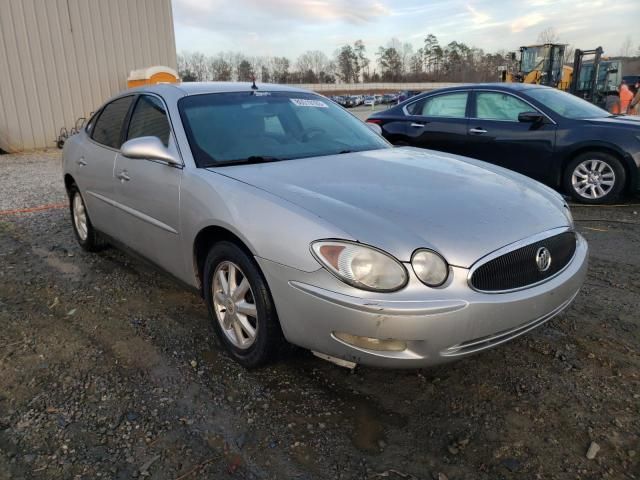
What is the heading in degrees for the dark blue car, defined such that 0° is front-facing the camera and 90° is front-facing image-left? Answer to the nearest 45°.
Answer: approximately 315°

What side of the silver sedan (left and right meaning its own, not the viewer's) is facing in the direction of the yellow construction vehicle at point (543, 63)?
left

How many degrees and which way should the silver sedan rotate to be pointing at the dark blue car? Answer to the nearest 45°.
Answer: approximately 90° to its left
